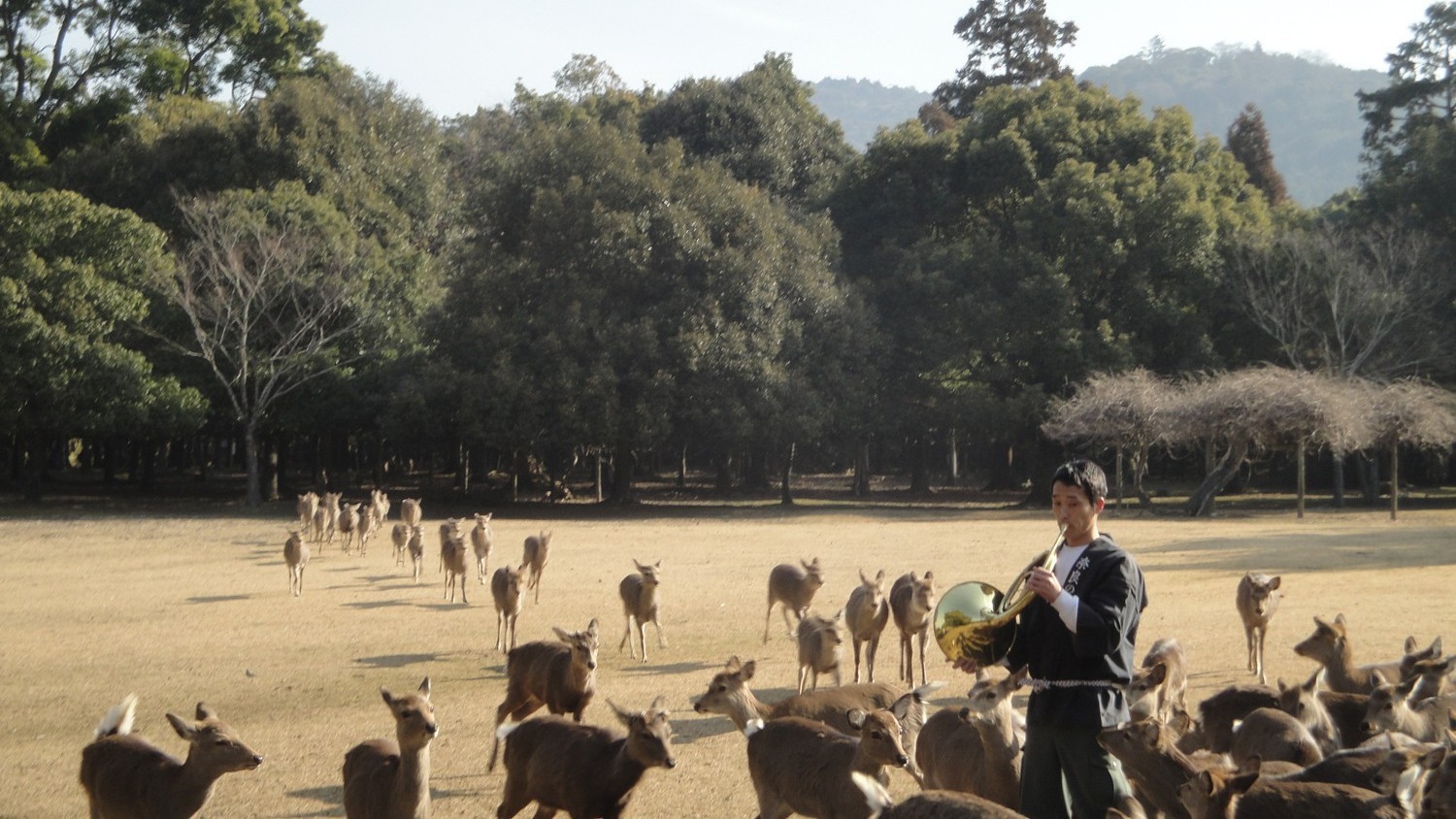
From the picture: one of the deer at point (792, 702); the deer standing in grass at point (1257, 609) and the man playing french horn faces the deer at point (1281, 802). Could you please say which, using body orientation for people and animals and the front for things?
the deer standing in grass

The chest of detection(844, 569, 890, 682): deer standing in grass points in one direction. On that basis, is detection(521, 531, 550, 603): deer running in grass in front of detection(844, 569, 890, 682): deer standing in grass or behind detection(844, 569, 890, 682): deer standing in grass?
behind

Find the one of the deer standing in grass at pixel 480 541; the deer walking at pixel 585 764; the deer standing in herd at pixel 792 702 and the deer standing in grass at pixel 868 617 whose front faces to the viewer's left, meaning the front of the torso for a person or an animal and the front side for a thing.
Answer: the deer standing in herd at pixel 792 702

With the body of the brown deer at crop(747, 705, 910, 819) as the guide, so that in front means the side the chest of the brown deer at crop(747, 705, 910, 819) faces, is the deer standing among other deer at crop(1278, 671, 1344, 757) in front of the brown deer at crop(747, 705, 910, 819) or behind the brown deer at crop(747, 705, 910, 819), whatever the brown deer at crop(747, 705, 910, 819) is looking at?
in front

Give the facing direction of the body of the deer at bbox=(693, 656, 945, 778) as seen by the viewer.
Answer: to the viewer's left

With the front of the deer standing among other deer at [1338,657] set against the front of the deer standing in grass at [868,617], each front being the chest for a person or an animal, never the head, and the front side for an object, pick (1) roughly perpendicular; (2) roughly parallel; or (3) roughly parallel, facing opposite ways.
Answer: roughly perpendicular

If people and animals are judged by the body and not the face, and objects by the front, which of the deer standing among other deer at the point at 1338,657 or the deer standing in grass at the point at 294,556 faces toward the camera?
the deer standing in grass

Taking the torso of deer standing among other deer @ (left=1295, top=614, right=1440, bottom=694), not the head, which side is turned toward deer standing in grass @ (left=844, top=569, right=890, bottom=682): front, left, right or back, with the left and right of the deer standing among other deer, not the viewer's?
front

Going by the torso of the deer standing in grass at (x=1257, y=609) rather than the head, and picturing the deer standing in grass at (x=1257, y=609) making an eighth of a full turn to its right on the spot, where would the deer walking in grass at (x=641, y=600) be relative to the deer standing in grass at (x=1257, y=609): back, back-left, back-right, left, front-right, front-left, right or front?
front-right

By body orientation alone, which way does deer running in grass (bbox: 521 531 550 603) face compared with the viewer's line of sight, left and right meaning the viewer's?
facing the viewer and to the right of the viewer

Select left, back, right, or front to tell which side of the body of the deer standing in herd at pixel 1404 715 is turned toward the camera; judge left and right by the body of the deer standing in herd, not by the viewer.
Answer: left

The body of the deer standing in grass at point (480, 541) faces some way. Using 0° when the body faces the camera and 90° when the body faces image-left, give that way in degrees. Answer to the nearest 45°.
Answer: approximately 0°

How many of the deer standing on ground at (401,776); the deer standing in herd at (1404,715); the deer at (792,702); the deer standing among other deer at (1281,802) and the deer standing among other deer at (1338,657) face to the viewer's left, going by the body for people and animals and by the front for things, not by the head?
4

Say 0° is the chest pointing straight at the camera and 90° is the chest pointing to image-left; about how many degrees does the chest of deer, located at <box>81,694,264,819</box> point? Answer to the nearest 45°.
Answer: approximately 270°

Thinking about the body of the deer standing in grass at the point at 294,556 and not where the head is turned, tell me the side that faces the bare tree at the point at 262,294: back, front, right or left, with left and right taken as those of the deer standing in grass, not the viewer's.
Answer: back

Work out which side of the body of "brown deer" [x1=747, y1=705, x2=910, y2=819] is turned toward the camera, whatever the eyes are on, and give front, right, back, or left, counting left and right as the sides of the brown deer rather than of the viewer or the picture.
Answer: right

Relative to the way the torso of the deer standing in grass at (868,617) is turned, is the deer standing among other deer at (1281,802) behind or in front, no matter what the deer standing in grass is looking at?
in front
